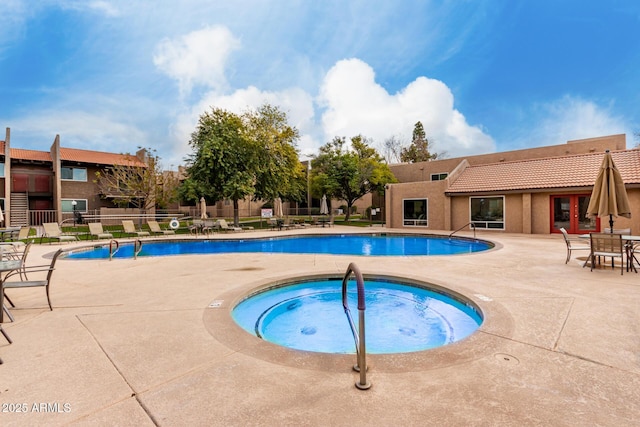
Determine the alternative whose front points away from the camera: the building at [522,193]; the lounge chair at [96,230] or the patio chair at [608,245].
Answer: the patio chair

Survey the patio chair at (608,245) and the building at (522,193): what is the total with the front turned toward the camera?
1

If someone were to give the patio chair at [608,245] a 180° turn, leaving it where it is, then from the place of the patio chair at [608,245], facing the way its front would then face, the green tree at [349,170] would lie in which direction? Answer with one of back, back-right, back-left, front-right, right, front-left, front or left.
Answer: back-right

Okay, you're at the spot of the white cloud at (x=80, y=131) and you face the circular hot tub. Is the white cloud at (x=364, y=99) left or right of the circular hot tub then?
left

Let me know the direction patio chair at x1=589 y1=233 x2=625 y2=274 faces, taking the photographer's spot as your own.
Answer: facing away from the viewer

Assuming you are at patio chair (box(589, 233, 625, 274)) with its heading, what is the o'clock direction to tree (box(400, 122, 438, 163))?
The tree is roughly at 11 o'clock from the patio chair.

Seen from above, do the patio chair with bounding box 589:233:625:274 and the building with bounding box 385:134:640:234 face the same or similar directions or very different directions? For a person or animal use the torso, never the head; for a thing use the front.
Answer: very different directions

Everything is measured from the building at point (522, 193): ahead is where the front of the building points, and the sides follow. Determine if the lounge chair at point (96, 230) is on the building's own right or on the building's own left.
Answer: on the building's own right

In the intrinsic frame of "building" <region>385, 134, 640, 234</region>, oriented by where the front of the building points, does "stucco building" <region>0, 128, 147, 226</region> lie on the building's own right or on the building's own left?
on the building's own right

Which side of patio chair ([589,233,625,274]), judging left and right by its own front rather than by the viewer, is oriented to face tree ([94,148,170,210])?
left

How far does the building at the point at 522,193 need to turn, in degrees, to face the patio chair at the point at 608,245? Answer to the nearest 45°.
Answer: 0° — it already faces it

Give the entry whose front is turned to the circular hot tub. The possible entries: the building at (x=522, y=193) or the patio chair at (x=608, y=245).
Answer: the building

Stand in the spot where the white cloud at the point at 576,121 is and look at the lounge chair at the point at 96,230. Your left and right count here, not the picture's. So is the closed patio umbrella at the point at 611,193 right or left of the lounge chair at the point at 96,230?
left
